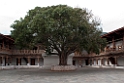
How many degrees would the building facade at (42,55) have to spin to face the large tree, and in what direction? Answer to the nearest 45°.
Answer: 0° — it already faces it

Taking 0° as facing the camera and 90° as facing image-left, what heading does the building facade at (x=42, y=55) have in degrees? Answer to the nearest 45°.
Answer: approximately 0°
